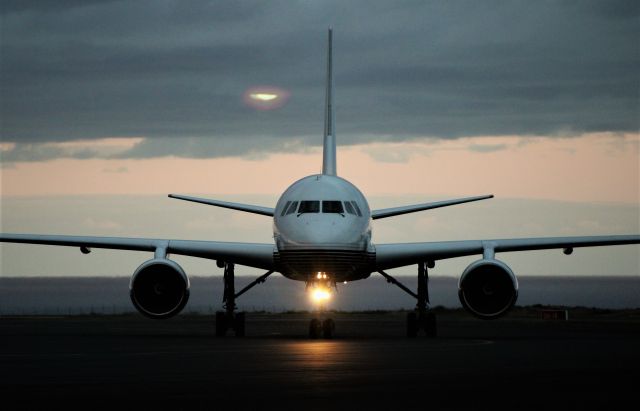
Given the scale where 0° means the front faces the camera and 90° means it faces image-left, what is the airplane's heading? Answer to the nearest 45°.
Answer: approximately 0°
